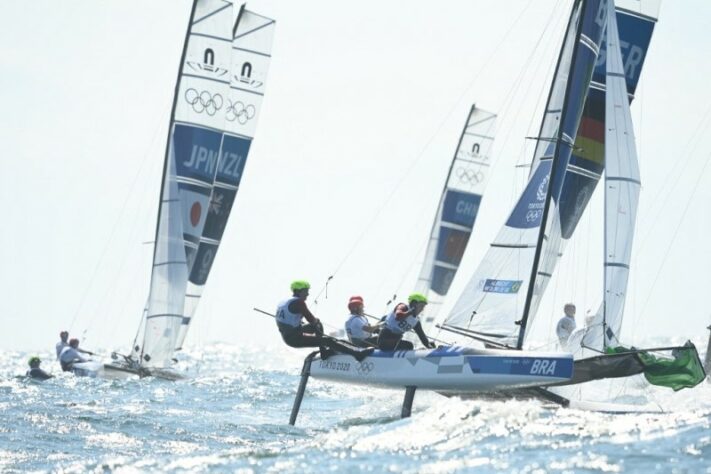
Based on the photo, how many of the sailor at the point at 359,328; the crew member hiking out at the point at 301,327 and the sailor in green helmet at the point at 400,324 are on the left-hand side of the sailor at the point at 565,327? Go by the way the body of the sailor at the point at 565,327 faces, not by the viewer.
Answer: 0

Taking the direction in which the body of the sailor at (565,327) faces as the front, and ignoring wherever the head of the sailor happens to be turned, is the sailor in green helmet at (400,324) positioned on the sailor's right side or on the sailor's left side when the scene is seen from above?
on the sailor's right side

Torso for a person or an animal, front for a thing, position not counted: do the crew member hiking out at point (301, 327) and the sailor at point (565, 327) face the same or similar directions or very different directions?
same or similar directions

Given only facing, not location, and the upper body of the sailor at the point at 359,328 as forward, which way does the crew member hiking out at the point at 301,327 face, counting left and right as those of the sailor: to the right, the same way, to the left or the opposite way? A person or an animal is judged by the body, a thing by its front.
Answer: the same way
